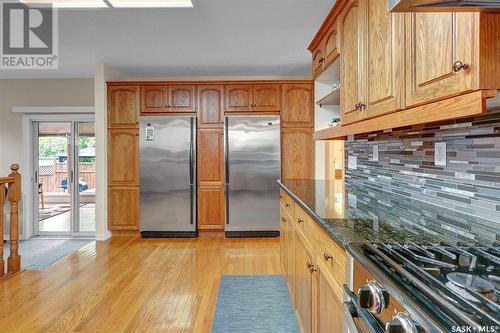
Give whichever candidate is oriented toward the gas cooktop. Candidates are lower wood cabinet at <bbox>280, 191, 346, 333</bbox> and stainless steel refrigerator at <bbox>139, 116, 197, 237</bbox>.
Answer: the stainless steel refrigerator

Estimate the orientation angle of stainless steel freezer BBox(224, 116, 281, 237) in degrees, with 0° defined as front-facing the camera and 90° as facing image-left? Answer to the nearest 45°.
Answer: approximately 0°

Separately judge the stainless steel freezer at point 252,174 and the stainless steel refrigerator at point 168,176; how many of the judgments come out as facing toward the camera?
2

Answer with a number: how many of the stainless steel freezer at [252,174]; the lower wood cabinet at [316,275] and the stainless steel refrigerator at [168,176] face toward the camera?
2

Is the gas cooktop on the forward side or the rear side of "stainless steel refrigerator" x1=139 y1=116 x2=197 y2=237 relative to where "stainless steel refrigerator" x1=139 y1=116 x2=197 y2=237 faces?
on the forward side

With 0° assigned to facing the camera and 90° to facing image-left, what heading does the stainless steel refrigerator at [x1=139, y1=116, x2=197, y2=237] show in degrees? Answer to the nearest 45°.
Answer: approximately 0°

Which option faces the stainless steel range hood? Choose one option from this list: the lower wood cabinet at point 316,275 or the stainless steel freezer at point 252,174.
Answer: the stainless steel freezer

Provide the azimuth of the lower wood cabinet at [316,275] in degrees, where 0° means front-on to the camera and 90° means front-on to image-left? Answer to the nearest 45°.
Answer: approximately 90°

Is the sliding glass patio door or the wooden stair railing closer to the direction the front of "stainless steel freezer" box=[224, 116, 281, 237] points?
the wooden stair railing

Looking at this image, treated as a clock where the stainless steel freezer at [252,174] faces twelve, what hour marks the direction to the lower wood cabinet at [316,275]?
The lower wood cabinet is roughly at 12 o'clock from the stainless steel freezer.

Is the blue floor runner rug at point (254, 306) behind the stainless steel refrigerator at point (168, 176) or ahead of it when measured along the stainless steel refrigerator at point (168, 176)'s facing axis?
ahead
